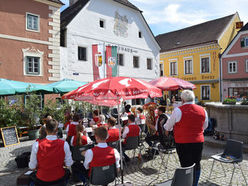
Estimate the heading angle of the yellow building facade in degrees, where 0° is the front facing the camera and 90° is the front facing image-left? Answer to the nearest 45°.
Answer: approximately 45°

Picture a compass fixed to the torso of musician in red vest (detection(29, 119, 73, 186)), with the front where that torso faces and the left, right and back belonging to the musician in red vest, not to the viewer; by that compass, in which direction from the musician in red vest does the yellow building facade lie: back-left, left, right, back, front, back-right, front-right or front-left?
front-right

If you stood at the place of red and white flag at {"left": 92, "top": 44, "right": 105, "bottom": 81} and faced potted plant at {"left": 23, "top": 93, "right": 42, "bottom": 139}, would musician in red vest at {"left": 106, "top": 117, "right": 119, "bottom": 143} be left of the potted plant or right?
left

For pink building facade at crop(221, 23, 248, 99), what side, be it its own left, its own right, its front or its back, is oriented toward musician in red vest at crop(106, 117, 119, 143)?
front

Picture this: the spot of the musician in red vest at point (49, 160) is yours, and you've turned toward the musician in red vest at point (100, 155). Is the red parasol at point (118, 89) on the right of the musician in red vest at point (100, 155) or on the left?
left

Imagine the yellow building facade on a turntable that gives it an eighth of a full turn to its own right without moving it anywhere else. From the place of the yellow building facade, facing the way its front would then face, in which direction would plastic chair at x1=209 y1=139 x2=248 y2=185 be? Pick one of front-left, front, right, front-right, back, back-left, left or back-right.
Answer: left

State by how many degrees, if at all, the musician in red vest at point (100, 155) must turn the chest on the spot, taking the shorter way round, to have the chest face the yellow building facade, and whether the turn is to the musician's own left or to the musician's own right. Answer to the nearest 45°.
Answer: approximately 45° to the musician's own right

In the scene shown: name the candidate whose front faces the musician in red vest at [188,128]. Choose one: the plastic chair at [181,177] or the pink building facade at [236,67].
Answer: the pink building facade

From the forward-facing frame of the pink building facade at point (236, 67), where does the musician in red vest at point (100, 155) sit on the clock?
The musician in red vest is roughly at 12 o'clock from the pink building facade.

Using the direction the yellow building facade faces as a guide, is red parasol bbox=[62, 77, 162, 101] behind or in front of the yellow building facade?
in front

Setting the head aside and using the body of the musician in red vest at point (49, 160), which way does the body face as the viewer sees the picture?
away from the camera

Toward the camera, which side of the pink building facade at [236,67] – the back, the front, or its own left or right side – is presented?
front

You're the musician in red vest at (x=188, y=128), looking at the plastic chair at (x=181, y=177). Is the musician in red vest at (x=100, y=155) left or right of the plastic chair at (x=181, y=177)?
right

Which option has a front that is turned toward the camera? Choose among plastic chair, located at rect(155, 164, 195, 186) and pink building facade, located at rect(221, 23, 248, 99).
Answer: the pink building facade

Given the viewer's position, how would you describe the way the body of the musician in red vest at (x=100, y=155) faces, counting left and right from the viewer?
facing away from the viewer

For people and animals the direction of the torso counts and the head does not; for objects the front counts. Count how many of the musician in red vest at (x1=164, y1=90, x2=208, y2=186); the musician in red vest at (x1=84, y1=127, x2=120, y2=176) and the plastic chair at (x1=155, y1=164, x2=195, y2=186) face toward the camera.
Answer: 0
